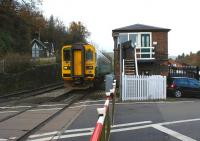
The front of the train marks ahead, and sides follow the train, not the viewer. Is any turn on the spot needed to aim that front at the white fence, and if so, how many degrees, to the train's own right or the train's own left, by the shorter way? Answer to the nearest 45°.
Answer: approximately 45° to the train's own left

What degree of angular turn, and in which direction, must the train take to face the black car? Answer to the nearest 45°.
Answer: approximately 90° to its left

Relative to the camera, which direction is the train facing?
toward the camera

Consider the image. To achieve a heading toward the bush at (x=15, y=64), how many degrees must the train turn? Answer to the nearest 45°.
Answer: approximately 135° to its right
